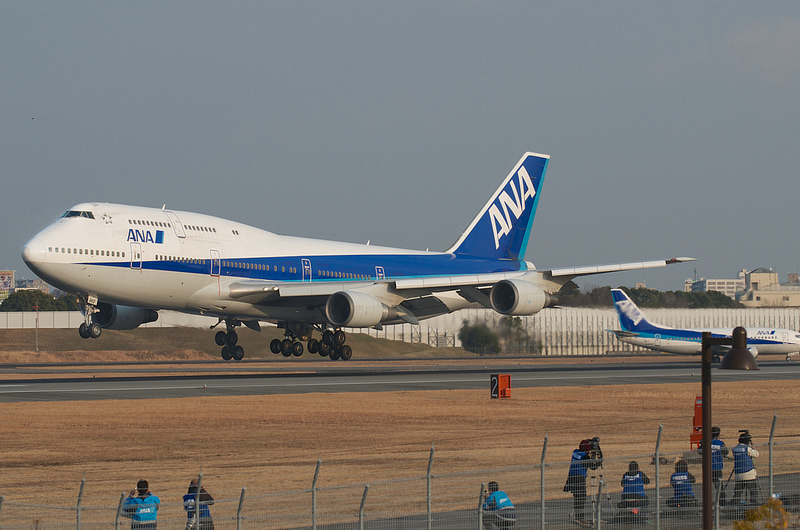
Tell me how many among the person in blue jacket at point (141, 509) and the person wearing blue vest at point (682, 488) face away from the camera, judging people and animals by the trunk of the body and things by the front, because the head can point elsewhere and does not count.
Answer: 2

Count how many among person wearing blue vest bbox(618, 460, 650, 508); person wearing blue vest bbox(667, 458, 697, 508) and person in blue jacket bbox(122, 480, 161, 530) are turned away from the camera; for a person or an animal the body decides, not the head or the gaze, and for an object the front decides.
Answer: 3

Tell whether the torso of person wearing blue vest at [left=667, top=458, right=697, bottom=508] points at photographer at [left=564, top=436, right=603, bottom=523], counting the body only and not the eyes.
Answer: no

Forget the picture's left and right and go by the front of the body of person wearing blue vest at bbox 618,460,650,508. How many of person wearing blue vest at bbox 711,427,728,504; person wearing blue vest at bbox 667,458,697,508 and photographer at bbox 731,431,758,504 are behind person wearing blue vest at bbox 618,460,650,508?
0

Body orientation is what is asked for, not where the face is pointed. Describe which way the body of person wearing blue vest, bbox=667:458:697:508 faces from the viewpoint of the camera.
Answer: away from the camera

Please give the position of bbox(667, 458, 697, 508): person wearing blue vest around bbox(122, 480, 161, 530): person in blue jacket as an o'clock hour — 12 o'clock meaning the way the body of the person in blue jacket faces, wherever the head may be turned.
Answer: The person wearing blue vest is roughly at 3 o'clock from the person in blue jacket.

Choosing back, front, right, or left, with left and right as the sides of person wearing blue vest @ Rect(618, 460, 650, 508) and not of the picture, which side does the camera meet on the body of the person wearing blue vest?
back

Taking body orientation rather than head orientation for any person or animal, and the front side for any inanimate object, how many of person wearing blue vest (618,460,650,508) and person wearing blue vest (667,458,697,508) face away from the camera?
2

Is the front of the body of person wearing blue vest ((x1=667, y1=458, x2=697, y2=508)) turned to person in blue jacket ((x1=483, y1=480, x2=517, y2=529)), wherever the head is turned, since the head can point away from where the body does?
no

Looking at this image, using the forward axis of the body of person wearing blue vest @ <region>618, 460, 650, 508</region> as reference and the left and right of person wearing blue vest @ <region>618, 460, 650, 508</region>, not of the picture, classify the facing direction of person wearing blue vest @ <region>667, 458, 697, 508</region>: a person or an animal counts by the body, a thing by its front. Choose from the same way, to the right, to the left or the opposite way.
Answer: the same way

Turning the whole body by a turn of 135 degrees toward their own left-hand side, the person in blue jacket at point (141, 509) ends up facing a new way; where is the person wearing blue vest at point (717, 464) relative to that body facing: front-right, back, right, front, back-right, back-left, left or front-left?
back-left

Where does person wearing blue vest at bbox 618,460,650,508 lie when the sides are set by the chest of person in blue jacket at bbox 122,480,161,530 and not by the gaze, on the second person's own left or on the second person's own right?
on the second person's own right

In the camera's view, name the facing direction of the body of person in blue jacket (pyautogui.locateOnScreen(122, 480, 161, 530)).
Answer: away from the camera

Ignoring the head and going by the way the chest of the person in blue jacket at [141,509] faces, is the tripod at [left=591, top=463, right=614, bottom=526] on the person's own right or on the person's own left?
on the person's own right

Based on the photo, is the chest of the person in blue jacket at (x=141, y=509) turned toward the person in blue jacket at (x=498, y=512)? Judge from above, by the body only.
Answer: no

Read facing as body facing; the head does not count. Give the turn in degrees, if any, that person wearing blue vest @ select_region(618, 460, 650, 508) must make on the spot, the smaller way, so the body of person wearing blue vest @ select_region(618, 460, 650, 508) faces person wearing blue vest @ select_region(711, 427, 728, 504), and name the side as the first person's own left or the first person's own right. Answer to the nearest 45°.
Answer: approximately 45° to the first person's own right
